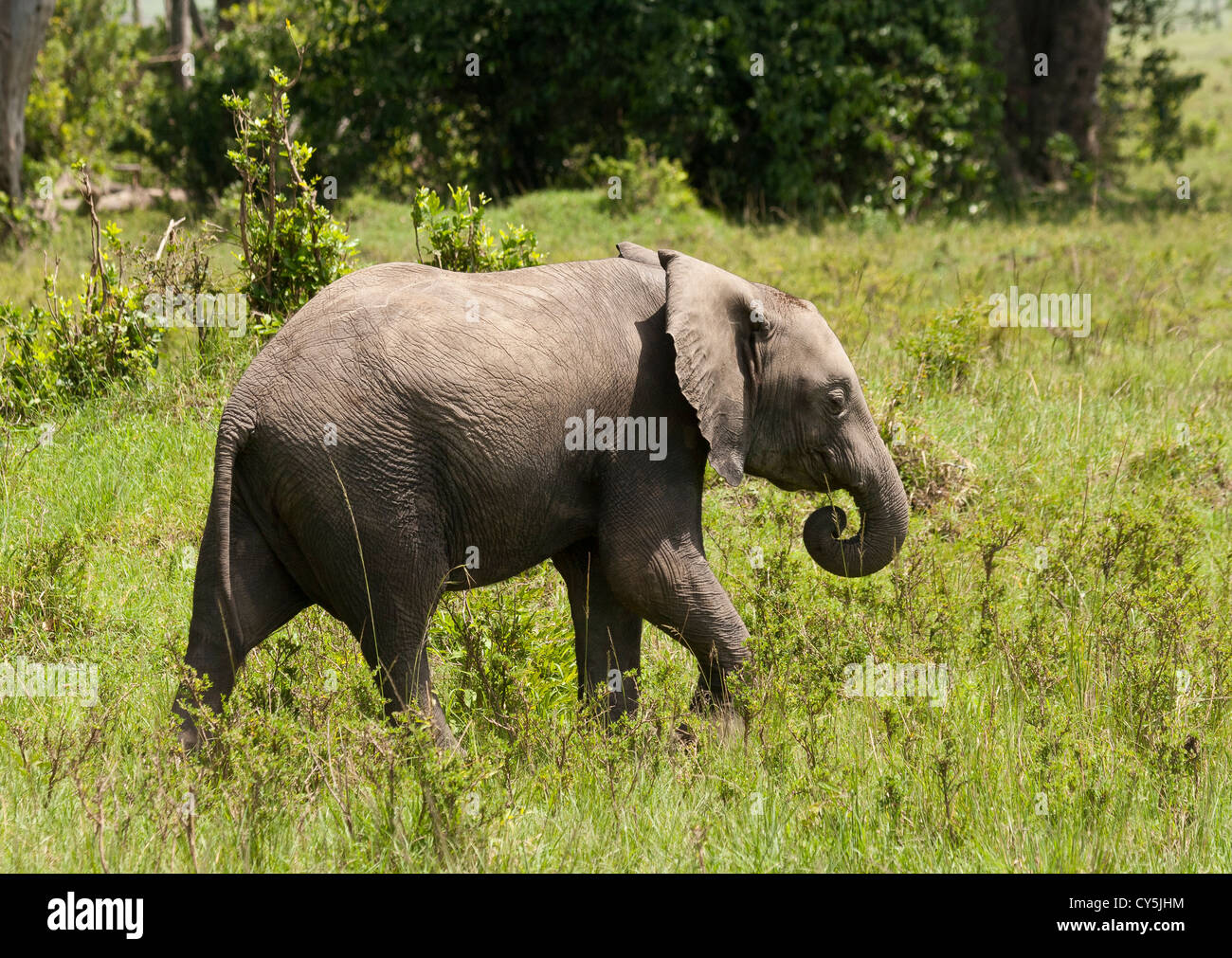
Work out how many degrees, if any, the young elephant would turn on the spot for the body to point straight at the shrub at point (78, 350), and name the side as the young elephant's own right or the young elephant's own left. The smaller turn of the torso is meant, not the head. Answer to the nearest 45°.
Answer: approximately 135° to the young elephant's own left

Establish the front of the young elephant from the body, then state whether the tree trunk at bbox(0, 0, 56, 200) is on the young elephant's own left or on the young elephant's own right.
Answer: on the young elephant's own left

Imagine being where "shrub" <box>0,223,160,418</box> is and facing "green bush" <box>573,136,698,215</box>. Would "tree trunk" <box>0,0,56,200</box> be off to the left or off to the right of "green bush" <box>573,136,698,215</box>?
left

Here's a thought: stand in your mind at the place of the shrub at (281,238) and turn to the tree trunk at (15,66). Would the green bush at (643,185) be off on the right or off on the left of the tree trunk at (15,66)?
right

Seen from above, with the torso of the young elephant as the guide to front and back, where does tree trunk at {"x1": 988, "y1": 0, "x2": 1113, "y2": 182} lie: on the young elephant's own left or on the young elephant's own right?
on the young elephant's own left

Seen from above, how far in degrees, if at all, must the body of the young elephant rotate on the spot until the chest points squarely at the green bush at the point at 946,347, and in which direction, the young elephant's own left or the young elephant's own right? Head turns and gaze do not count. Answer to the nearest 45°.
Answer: approximately 45° to the young elephant's own left

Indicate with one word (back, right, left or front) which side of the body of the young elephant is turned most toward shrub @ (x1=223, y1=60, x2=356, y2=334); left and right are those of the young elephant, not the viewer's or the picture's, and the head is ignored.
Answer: left

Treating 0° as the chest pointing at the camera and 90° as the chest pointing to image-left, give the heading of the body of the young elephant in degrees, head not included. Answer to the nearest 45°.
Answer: approximately 270°

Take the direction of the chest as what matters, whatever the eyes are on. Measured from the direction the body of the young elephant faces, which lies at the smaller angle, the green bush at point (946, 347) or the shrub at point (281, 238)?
the green bush
